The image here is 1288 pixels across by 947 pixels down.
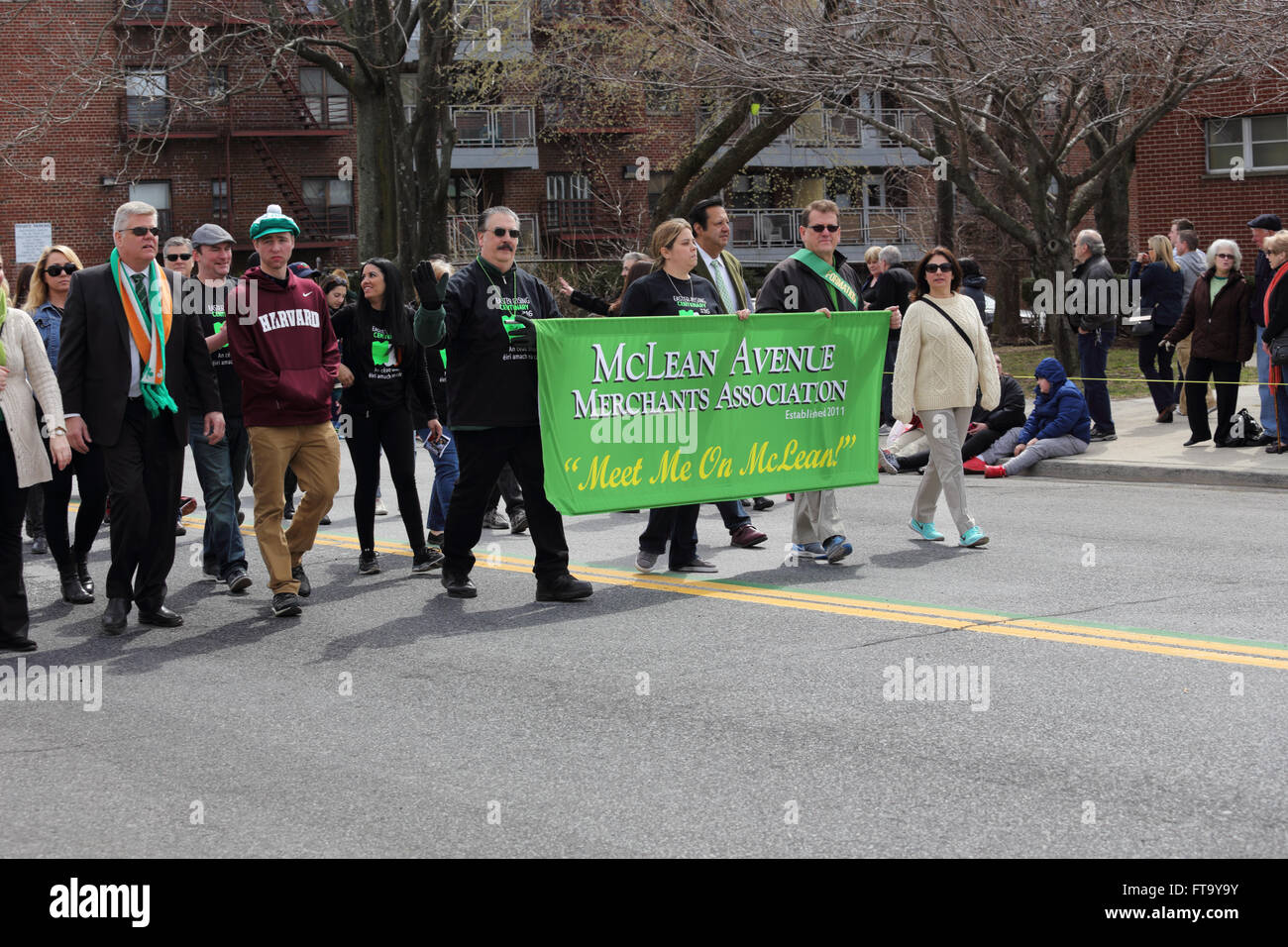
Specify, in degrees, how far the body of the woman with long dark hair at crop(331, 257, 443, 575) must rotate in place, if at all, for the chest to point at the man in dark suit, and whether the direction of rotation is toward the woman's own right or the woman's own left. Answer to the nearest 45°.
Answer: approximately 45° to the woman's own right

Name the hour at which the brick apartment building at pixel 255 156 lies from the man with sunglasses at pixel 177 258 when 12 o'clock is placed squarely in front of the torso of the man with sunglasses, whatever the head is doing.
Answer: The brick apartment building is roughly at 6 o'clock from the man with sunglasses.

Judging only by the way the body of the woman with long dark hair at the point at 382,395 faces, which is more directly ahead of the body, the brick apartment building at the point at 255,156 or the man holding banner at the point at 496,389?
the man holding banner

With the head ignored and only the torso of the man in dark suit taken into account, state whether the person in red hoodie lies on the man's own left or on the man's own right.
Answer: on the man's own left

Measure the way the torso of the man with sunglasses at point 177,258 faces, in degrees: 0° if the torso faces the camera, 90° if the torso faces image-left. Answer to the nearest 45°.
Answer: approximately 0°

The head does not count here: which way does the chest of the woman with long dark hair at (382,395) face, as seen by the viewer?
toward the camera

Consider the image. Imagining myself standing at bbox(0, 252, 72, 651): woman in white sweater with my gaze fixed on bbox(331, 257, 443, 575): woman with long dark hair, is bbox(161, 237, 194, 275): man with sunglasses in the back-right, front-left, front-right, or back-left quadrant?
front-left

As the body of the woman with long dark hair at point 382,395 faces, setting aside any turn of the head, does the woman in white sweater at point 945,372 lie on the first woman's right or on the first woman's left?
on the first woman's left

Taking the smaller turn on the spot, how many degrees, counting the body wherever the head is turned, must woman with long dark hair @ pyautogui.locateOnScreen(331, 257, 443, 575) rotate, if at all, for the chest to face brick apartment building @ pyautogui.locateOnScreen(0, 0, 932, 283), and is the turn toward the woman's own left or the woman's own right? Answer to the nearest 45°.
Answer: approximately 180°

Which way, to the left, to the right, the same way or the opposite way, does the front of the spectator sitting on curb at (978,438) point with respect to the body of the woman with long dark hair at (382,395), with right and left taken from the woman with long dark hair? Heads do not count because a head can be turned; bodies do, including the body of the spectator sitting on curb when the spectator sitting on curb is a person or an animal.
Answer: to the right

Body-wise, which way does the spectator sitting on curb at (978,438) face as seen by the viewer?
to the viewer's left

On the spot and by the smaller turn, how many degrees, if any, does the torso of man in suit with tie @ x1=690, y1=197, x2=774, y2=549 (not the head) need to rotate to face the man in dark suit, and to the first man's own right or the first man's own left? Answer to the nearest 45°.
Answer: approximately 90° to the first man's own right

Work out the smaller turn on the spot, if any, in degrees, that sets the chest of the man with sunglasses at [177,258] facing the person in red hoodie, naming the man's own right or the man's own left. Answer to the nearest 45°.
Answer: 0° — they already face them
